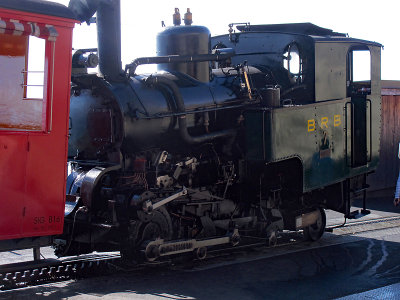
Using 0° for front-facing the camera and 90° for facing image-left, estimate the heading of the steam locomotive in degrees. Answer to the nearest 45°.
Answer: approximately 45°

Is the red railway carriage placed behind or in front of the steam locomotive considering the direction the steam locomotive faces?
in front
